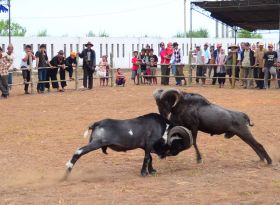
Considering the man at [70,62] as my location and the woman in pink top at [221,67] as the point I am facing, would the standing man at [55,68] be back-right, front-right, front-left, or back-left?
back-right

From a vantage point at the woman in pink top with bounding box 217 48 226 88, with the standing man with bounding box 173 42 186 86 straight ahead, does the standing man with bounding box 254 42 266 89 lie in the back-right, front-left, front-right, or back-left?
back-left

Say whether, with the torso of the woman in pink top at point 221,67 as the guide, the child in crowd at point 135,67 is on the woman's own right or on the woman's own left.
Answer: on the woman's own right

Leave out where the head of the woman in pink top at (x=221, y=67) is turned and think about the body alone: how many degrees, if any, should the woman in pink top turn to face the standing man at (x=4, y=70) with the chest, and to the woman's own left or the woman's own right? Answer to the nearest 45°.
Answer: approximately 45° to the woman's own right

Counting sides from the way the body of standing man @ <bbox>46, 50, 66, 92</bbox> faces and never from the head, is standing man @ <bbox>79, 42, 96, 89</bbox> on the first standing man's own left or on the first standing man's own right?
on the first standing man's own left

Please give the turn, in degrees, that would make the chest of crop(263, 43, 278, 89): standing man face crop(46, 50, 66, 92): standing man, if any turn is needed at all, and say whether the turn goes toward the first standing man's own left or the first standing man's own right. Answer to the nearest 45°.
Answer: approximately 90° to the first standing man's own right

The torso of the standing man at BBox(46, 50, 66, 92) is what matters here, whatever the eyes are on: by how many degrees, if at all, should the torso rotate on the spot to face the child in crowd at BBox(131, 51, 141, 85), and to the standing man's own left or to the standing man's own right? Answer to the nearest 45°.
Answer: approximately 90° to the standing man's own left

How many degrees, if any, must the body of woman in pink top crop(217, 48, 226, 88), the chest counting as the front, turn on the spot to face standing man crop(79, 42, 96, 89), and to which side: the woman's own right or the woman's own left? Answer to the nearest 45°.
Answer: approximately 90° to the woman's own right

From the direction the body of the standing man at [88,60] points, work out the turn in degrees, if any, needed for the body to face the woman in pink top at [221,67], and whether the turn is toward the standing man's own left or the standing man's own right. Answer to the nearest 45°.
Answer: approximately 90° to the standing man's own left

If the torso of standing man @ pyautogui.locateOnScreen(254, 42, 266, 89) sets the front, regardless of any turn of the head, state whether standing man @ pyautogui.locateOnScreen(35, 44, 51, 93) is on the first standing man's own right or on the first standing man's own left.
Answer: on the first standing man's own right
